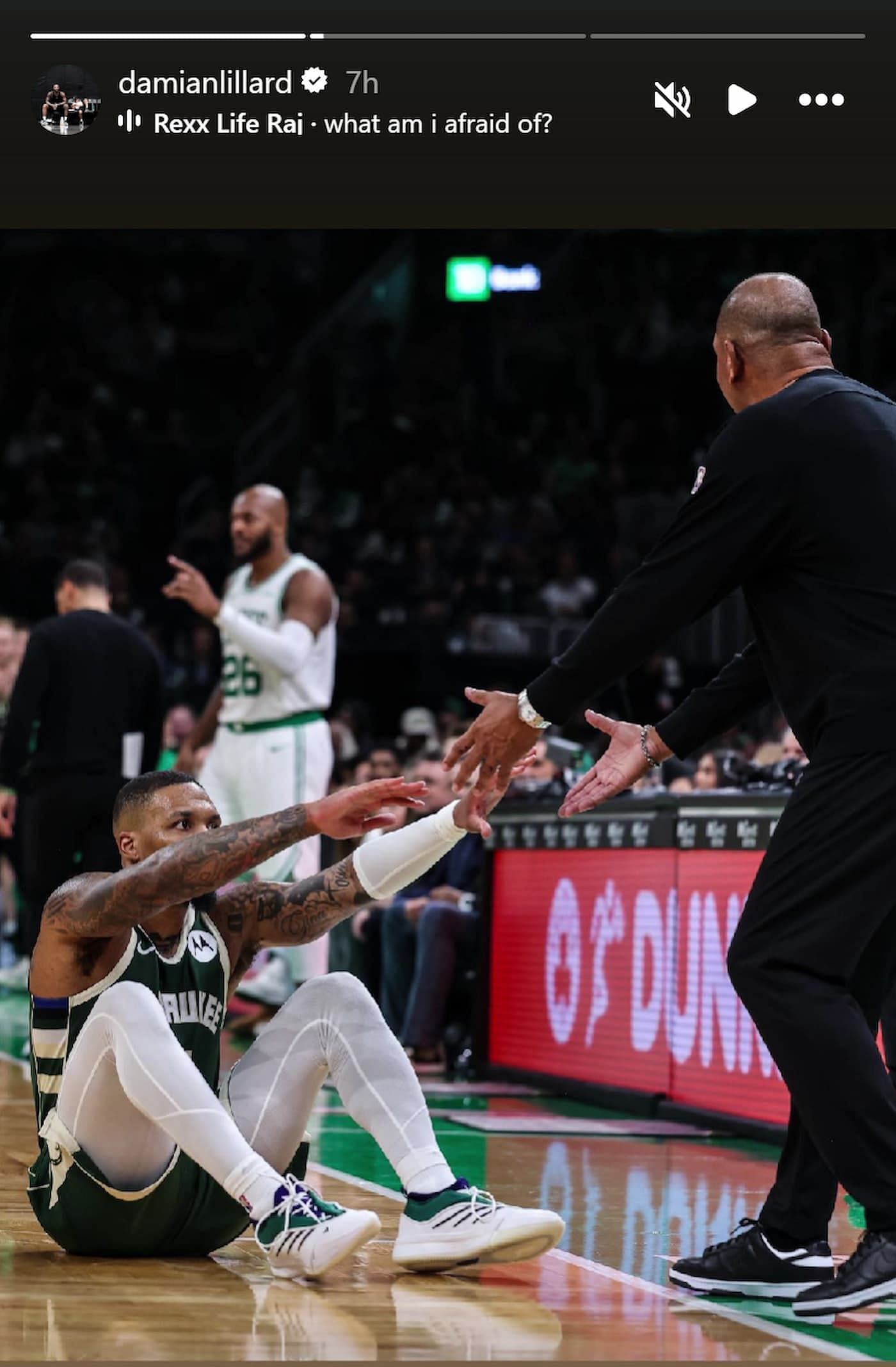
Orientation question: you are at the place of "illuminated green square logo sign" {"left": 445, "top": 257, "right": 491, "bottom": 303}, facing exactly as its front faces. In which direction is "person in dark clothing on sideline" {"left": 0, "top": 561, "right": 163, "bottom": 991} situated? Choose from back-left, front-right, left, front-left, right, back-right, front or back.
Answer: front

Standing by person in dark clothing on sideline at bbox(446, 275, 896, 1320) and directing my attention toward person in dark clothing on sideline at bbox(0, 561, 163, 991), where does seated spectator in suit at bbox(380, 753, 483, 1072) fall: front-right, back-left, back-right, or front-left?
front-right

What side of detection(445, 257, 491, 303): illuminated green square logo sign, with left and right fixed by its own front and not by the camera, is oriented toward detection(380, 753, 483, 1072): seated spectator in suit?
front

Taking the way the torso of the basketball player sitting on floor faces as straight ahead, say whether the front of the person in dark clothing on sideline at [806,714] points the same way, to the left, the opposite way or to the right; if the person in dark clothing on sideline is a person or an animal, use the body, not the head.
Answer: the opposite way

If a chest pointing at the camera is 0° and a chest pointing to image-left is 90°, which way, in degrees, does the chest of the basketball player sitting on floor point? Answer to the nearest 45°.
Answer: approximately 315°

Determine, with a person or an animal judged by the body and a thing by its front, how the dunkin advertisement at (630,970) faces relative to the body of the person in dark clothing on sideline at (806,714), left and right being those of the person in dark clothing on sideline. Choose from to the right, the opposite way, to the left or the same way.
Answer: to the left

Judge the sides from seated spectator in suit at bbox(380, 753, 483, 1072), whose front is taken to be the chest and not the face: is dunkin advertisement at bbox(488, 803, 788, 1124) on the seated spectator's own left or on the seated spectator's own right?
on the seated spectator's own left

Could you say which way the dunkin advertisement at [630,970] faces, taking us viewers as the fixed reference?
facing the viewer and to the left of the viewer

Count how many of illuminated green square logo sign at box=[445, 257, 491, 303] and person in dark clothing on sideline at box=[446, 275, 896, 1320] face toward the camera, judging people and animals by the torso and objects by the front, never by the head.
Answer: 1

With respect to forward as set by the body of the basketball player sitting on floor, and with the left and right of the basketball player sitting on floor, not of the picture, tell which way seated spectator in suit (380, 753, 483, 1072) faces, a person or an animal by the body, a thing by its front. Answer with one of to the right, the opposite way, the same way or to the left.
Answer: to the right

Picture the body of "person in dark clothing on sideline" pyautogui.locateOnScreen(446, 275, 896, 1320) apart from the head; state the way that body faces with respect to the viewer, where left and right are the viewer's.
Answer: facing away from the viewer and to the left of the viewer

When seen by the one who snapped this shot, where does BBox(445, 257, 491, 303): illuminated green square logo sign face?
facing the viewer

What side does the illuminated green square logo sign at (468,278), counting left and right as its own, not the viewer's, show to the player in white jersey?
front

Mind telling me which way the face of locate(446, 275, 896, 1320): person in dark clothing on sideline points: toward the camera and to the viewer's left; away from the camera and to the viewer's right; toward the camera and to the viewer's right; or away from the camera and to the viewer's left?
away from the camera and to the viewer's left
